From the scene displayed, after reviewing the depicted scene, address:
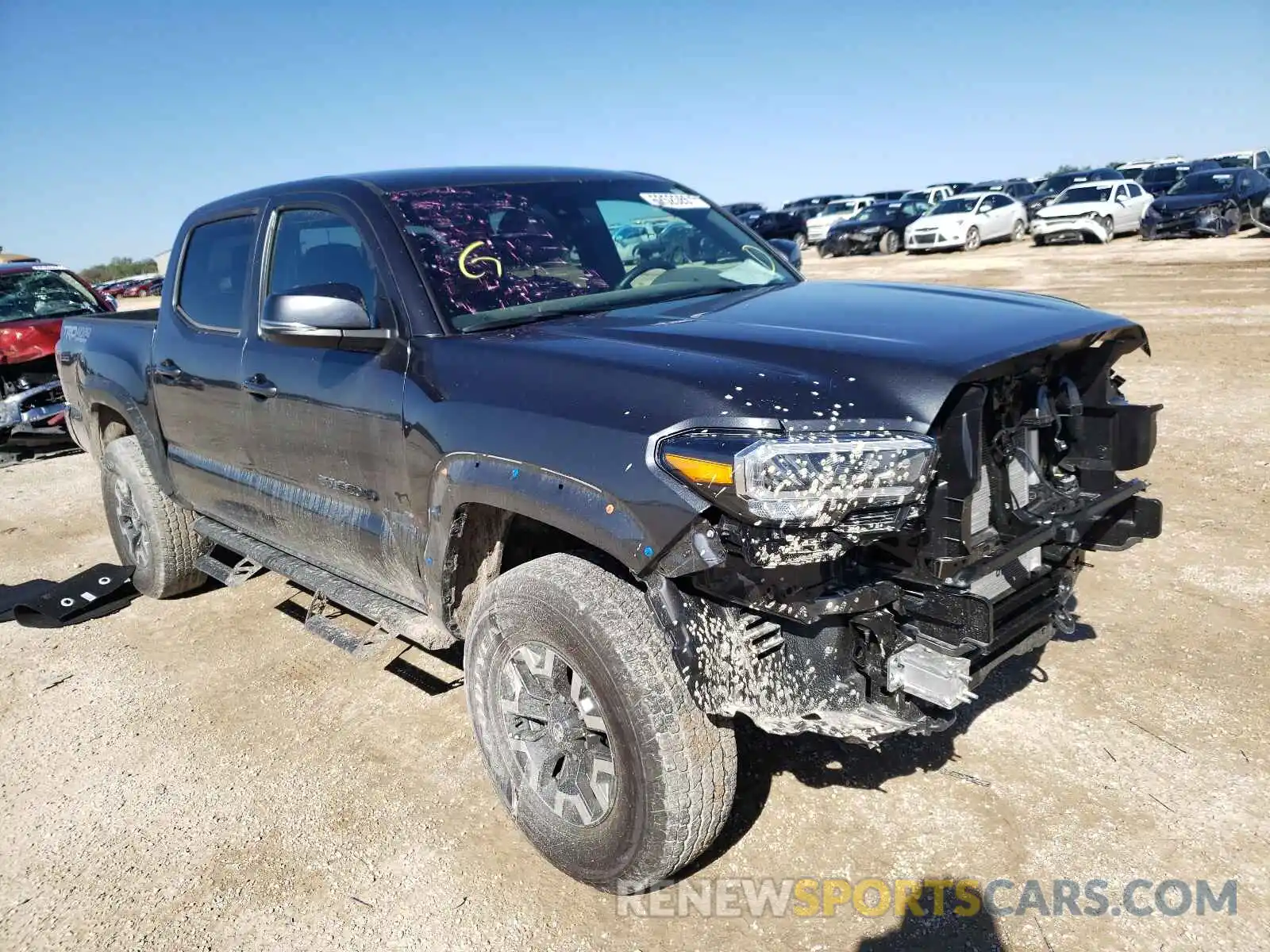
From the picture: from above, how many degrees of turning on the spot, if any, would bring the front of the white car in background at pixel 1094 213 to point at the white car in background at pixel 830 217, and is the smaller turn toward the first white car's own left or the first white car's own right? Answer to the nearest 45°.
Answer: approximately 90° to the first white car's own right

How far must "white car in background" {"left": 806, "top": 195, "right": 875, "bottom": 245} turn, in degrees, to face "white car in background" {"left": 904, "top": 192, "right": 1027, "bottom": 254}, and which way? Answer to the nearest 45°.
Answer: approximately 90° to its left

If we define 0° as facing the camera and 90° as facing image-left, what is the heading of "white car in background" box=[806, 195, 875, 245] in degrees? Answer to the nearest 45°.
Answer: approximately 45°

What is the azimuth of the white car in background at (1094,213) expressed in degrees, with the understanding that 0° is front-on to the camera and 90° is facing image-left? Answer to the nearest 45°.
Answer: approximately 45°

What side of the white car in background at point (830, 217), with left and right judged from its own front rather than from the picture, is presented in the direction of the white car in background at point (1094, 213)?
left

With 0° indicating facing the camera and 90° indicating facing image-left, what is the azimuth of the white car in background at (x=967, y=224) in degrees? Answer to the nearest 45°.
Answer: approximately 45°

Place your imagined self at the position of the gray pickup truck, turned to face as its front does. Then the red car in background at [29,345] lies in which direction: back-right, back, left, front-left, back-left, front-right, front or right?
back

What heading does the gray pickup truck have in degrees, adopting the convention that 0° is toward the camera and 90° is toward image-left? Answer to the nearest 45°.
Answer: approximately 315°
